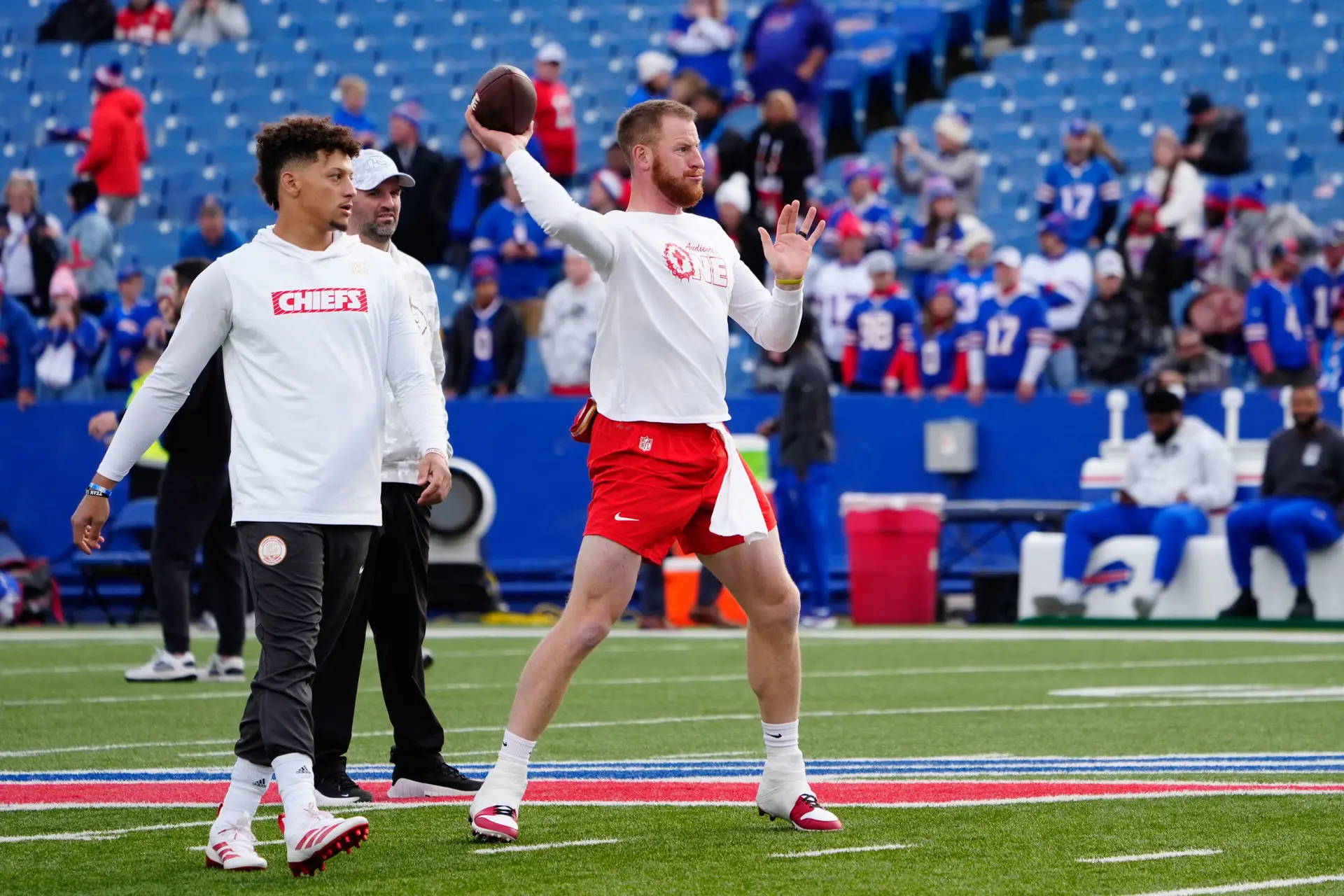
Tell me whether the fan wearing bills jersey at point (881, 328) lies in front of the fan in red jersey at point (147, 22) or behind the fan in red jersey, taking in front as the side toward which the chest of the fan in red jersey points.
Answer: in front

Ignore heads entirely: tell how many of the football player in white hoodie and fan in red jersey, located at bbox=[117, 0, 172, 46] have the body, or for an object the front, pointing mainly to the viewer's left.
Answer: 0

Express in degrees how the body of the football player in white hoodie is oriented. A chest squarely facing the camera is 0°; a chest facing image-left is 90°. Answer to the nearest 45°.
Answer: approximately 315°

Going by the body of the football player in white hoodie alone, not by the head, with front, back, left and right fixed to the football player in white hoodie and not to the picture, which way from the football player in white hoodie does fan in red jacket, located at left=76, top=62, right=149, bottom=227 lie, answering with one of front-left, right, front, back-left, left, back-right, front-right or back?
back-left

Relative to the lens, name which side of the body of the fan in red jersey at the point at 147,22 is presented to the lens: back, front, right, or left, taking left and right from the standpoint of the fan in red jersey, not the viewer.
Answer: front

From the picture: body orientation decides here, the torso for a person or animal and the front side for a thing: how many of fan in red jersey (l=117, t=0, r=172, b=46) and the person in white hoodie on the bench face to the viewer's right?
0

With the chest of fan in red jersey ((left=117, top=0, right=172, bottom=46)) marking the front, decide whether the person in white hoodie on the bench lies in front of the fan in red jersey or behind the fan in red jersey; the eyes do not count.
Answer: in front
